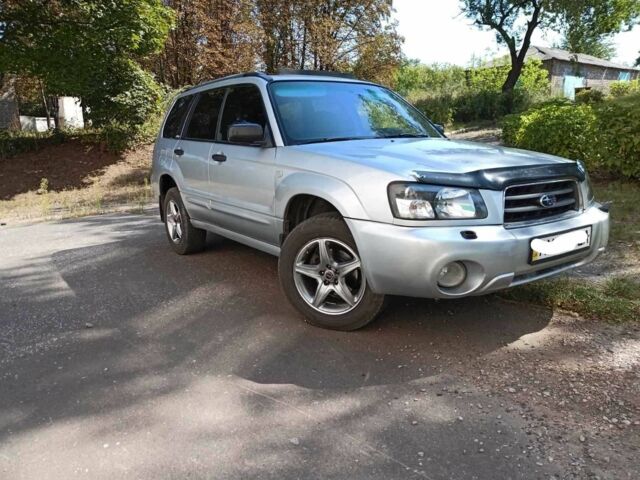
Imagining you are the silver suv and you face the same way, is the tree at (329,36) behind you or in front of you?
behind

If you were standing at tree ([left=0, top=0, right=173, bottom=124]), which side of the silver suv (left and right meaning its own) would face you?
back

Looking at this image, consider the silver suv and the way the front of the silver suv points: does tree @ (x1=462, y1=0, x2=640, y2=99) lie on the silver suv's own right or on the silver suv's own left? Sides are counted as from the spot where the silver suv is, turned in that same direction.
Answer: on the silver suv's own left

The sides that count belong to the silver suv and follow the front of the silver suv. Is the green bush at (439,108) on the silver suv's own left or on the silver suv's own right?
on the silver suv's own left

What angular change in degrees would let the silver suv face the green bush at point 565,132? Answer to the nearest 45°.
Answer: approximately 90° to its left

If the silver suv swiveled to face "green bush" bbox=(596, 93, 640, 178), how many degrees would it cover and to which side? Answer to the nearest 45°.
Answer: approximately 90° to its left
